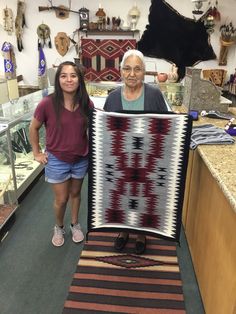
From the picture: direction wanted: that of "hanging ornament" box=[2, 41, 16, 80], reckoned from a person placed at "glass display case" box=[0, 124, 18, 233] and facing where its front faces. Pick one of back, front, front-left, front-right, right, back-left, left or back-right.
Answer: left

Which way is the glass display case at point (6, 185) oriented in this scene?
to the viewer's right

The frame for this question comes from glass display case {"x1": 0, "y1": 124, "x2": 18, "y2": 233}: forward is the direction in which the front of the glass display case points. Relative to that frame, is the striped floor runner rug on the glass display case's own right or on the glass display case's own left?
on the glass display case's own right

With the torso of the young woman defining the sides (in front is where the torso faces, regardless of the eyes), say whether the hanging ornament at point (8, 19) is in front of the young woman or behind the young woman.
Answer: behind

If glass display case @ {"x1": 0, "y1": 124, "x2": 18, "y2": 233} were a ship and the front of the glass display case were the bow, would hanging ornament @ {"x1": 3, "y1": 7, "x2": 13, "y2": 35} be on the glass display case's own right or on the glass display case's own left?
on the glass display case's own left

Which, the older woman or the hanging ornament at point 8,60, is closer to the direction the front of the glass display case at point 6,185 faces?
the older woman

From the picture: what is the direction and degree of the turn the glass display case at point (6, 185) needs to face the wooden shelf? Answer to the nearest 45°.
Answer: approximately 45° to its left

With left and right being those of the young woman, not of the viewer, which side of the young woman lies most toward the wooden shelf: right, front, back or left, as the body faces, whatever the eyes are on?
back

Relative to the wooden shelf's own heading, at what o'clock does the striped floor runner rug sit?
The striped floor runner rug is roughly at 12 o'clock from the wooden shelf.
